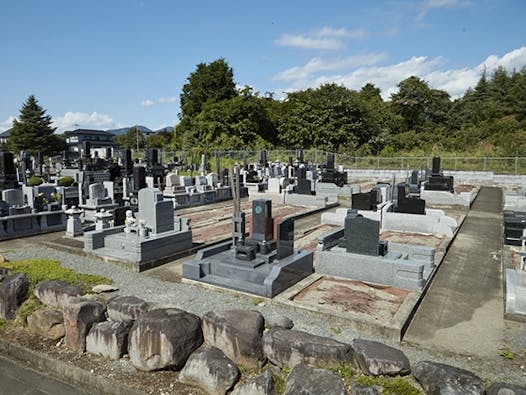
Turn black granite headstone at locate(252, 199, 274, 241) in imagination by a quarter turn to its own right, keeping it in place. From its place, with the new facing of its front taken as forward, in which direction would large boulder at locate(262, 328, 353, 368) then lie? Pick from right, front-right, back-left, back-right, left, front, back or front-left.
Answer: back-left

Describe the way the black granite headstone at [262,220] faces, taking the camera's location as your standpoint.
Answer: facing the viewer and to the left of the viewer

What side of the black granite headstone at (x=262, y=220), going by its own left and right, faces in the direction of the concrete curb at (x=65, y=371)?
front

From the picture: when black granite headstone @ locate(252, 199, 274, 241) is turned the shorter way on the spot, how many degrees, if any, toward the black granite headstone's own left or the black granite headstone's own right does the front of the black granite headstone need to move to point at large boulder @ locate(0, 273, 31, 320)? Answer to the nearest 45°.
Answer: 0° — it already faces it

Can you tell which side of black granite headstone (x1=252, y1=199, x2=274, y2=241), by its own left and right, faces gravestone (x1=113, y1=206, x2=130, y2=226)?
right

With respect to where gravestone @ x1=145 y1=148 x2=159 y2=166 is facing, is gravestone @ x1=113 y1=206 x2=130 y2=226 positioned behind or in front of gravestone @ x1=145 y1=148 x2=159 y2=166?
in front

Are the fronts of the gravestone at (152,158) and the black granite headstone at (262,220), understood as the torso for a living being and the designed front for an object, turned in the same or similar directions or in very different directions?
same or similar directions

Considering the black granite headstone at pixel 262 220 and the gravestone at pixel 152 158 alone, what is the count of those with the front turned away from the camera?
0

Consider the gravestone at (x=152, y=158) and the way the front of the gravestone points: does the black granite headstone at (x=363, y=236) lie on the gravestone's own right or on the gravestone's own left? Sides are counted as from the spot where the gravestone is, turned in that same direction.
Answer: on the gravestone's own left

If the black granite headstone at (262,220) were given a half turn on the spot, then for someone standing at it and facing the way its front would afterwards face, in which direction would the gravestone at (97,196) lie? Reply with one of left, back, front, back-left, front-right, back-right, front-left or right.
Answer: left

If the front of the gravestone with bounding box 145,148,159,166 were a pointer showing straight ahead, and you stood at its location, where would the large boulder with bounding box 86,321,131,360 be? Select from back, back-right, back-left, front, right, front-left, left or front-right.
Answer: front-left

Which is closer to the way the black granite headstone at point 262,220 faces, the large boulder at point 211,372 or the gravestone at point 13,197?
the large boulder

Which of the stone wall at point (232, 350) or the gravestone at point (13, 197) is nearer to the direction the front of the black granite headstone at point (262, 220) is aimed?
the stone wall

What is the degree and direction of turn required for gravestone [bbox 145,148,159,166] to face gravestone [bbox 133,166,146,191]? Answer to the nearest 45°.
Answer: approximately 45° to its left

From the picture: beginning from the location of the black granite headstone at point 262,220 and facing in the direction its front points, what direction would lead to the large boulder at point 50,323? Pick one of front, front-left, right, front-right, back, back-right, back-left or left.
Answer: front
